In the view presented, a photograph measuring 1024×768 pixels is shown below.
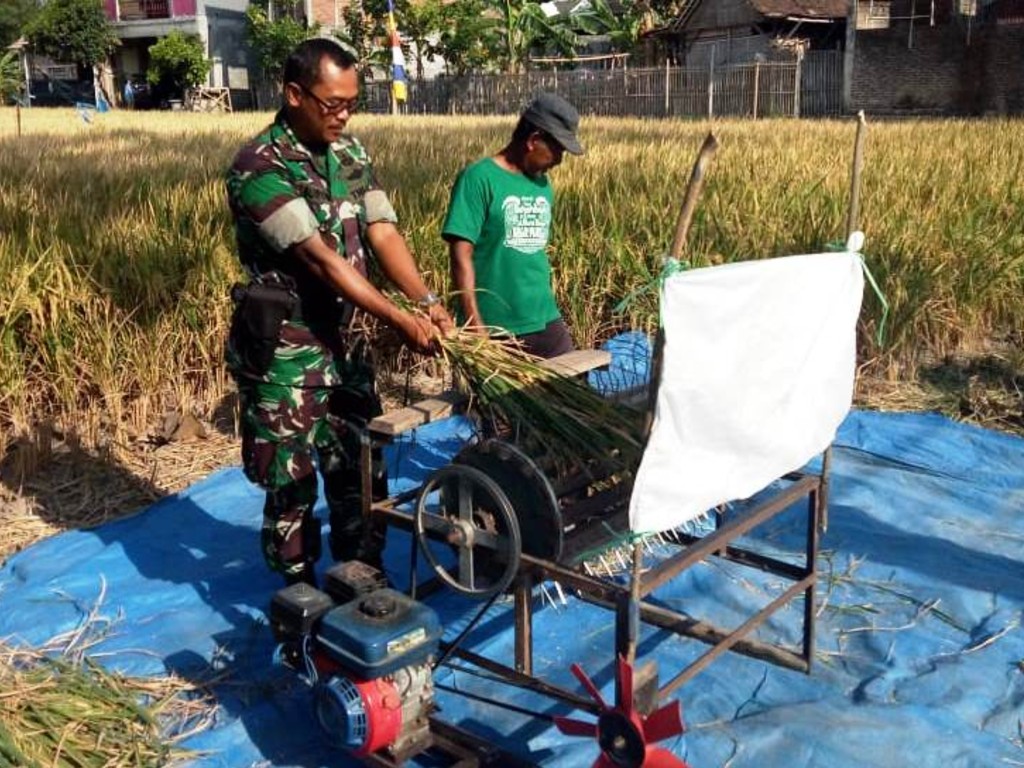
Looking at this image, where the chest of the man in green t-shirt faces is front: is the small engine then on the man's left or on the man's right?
on the man's right

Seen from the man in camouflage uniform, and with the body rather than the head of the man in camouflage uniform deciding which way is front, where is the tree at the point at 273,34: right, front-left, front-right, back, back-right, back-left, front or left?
back-left

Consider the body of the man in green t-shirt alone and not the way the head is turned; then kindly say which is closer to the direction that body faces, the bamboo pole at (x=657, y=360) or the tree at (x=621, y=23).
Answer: the bamboo pole

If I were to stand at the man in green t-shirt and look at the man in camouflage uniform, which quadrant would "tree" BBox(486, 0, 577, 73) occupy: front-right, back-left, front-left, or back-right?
back-right

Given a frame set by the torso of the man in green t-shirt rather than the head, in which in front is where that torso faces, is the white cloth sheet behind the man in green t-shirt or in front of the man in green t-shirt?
in front

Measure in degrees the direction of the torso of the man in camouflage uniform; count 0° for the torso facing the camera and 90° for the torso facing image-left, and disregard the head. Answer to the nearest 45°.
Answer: approximately 315°

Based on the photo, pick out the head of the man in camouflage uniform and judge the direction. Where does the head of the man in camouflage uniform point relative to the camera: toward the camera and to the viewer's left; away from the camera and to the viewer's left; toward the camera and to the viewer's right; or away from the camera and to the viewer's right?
toward the camera and to the viewer's right

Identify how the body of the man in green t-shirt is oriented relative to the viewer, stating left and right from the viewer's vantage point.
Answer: facing the viewer and to the right of the viewer

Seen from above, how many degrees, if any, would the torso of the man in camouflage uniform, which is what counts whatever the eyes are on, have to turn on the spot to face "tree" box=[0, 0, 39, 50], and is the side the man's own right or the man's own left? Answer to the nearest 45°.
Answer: approximately 135° to the man's own left

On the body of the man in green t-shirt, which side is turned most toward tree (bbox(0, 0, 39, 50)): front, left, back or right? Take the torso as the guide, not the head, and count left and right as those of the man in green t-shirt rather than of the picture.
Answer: back

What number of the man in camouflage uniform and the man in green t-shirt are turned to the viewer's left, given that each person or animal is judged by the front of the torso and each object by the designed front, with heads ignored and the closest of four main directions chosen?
0

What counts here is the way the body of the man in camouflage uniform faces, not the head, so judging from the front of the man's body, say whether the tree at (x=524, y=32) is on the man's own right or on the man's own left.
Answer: on the man's own left

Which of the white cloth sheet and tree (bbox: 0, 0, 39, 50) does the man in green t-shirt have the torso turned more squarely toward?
the white cloth sheet
